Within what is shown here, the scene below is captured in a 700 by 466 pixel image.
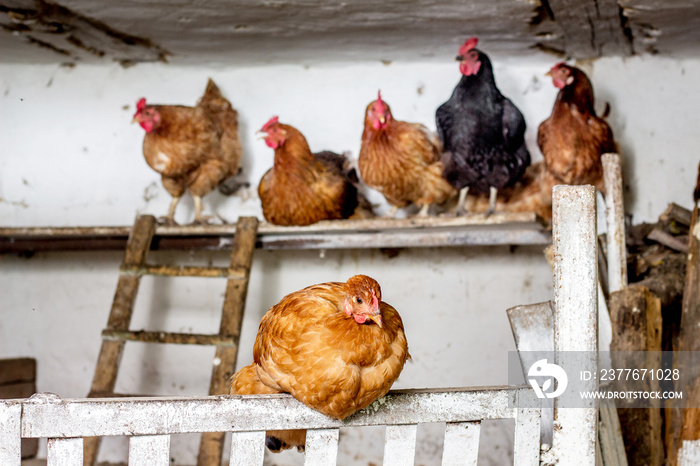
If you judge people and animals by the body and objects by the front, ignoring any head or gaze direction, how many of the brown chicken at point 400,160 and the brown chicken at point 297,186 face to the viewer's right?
0

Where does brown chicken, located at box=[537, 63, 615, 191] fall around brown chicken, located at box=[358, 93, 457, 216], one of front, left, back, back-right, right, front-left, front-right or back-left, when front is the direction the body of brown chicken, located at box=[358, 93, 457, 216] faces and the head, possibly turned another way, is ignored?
back-left

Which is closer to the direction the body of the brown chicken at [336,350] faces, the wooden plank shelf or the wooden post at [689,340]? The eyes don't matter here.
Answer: the wooden post

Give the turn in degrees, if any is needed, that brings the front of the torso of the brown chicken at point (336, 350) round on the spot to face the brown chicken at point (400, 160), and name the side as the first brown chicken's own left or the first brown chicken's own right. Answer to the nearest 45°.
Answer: approximately 135° to the first brown chicken's own left

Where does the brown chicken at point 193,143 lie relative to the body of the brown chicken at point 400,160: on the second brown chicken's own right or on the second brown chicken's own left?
on the second brown chicken's own right

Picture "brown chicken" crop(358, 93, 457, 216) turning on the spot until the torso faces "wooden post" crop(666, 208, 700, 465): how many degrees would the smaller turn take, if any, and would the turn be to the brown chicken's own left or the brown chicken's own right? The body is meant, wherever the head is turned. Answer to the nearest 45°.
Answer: approximately 135° to the brown chicken's own left

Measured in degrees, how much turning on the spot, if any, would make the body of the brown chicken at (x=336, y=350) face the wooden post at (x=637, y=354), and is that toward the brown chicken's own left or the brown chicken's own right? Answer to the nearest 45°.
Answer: approximately 90° to the brown chicken's own left

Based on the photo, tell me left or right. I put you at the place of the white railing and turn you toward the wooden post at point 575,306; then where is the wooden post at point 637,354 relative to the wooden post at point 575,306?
left

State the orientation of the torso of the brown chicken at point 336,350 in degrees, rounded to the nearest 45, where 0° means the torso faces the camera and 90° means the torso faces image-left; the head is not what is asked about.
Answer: approximately 315°

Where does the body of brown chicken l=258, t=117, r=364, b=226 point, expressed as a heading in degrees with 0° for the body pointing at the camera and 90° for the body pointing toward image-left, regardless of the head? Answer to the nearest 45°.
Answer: approximately 45°

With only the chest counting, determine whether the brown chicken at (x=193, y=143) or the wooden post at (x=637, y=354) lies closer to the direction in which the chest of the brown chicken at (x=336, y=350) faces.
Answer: the wooden post
